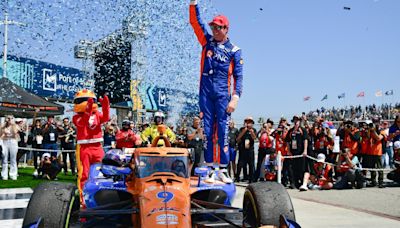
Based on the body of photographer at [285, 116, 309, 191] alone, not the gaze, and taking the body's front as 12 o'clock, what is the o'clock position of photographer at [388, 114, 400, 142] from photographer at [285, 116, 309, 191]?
photographer at [388, 114, 400, 142] is roughly at 8 o'clock from photographer at [285, 116, 309, 191].

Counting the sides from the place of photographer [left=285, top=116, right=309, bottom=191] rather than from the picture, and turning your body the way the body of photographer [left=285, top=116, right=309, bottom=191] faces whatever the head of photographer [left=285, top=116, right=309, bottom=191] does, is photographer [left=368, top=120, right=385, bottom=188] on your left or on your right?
on your left

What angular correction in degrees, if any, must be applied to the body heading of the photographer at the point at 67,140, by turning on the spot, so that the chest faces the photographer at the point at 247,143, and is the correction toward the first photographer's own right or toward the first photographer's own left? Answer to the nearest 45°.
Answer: approximately 45° to the first photographer's own left

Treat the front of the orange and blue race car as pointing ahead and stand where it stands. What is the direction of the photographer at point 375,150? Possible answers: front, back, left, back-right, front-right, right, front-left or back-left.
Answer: back-left

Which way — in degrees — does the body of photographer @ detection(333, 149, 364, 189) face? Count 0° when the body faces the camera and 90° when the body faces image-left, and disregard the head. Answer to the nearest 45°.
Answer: approximately 45°

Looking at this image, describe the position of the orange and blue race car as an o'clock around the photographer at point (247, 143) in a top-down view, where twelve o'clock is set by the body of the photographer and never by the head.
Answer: The orange and blue race car is roughly at 12 o'clock from the photographer.

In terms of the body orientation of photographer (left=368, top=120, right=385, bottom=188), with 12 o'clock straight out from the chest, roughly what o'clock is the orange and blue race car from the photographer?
The orange and blue race car is roughly at 11 o'clock from the photographer.
